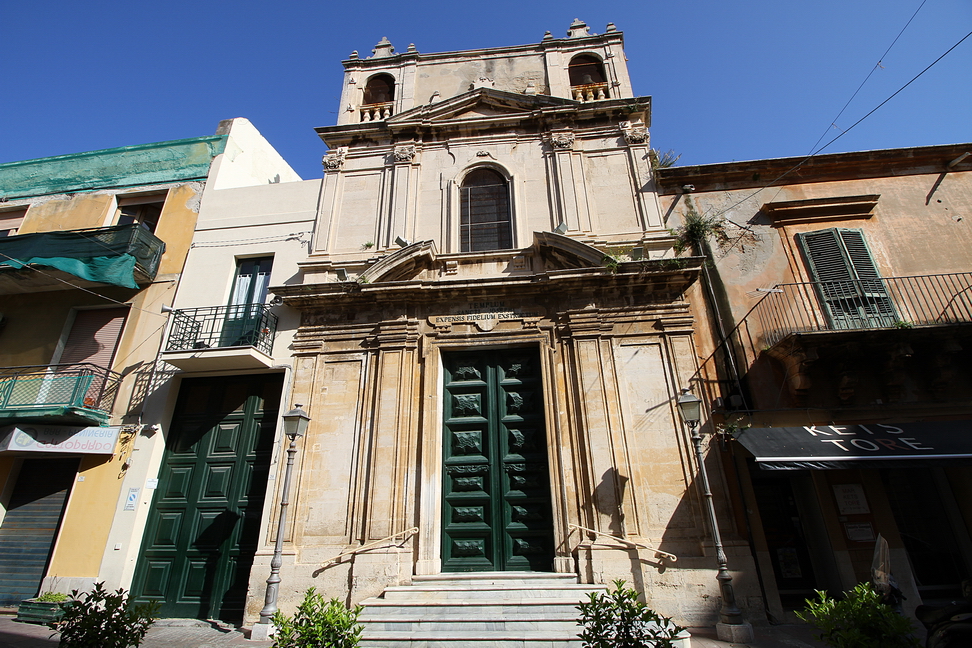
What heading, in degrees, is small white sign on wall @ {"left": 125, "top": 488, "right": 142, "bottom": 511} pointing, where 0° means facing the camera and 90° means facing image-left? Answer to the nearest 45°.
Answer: approximately 0°

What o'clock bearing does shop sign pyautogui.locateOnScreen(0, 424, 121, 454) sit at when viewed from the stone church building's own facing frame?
The shop sign is roughly at 3 o'clock from the stone church building.

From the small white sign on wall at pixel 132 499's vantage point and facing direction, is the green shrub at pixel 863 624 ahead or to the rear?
ahead

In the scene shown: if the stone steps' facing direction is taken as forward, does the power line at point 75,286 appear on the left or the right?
on its right

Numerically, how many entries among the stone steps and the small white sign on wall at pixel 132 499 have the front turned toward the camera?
2

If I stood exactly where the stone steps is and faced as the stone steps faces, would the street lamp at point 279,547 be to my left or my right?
on my right

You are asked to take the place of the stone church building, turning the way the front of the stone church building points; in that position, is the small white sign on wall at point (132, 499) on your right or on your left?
on your right

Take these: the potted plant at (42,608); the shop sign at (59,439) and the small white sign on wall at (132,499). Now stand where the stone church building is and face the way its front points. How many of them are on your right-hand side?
3

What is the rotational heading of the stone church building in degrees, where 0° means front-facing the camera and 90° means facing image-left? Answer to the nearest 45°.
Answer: approximately 0°

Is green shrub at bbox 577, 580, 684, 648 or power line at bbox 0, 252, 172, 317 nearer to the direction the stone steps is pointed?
the green shrub

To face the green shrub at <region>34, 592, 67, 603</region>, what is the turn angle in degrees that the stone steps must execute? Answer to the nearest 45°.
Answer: approximately 90° to its right

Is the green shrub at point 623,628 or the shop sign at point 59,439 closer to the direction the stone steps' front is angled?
the green shrub

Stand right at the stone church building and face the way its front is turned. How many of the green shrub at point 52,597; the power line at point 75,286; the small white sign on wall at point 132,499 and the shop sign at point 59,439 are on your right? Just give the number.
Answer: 4

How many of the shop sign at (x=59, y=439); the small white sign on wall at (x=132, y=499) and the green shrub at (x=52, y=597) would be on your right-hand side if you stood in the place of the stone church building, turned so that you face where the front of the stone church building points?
3

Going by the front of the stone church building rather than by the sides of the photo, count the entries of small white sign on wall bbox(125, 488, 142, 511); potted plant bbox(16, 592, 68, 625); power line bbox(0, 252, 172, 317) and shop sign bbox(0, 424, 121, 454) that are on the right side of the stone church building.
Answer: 4
